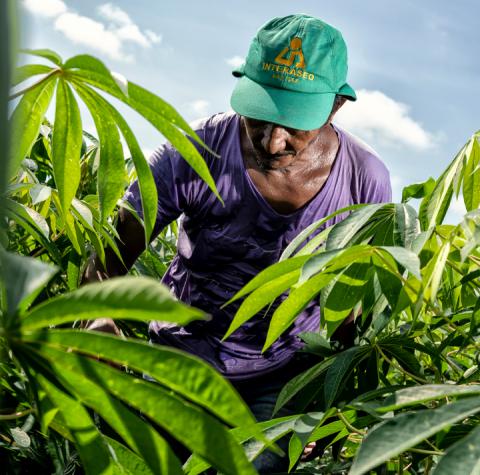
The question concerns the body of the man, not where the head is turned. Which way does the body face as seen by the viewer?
toward the camera

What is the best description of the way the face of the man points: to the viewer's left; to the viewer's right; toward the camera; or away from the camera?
toward the camera
